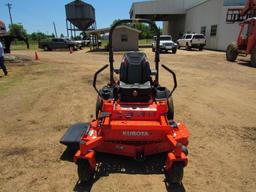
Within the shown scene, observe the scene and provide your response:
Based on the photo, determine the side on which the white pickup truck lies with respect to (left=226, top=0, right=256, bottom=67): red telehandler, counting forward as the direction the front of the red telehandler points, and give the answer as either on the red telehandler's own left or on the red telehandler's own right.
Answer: on the red telehandler's own right

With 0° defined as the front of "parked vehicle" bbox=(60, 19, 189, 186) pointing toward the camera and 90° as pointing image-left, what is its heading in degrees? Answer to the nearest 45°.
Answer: approximately 0°

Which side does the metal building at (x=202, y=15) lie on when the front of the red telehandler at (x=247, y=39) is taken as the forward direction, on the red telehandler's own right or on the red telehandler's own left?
on the red telehandler's own right

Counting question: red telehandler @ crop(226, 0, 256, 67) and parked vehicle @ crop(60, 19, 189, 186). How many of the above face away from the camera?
0

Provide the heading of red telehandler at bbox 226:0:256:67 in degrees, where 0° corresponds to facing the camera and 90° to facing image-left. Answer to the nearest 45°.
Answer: approximately 45°

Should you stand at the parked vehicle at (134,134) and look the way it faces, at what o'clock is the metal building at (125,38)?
The metal building is roughly at 6 o'clock from the parked vehicle.
